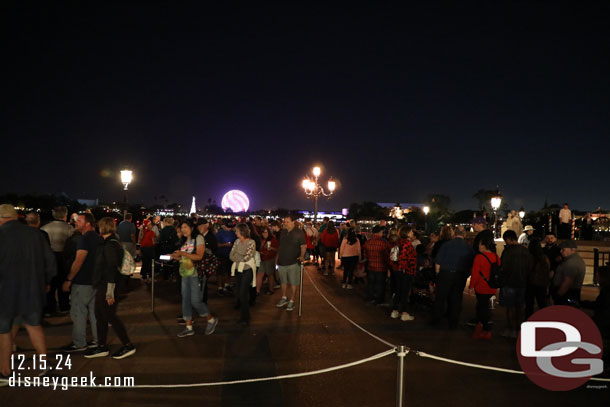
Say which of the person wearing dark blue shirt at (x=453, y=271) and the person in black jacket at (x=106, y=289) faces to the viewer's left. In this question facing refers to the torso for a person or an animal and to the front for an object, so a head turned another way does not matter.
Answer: the person in black jacket

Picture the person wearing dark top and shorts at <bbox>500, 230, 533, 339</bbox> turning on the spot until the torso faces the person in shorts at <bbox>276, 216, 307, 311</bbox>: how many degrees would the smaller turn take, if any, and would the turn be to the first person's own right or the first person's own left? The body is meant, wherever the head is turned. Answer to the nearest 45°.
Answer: approximately 45° to the first person's own left

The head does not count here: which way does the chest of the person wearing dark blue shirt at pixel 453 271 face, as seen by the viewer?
away from the camera

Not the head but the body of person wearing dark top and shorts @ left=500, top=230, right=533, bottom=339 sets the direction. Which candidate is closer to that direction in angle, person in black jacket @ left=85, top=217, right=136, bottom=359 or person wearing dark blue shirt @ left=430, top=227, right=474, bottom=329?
the person wearing dark blue shirt

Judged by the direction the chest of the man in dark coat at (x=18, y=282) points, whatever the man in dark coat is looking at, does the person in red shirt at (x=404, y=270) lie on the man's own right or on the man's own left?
on the man's own right

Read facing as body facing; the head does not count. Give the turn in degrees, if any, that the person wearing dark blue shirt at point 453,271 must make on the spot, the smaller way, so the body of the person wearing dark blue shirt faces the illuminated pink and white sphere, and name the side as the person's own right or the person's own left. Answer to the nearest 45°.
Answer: approximately 45° to the person's own left

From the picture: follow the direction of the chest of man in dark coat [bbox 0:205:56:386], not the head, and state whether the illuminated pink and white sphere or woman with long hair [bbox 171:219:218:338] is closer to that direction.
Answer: the illuminated pink and white sphere
